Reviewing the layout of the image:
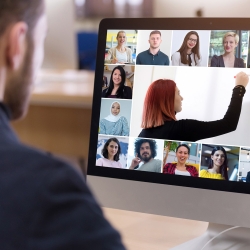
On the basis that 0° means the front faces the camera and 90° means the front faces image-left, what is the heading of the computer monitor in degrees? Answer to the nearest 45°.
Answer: approximately 45°

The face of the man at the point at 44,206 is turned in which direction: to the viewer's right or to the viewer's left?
to the viewer's right

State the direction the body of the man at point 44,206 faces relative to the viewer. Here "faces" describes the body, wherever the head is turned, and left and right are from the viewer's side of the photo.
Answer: facing away from the viewer and to the right of the viewer

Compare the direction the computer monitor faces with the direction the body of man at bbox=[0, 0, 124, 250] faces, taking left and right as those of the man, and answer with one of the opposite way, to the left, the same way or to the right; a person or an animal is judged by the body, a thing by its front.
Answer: the opposite way
